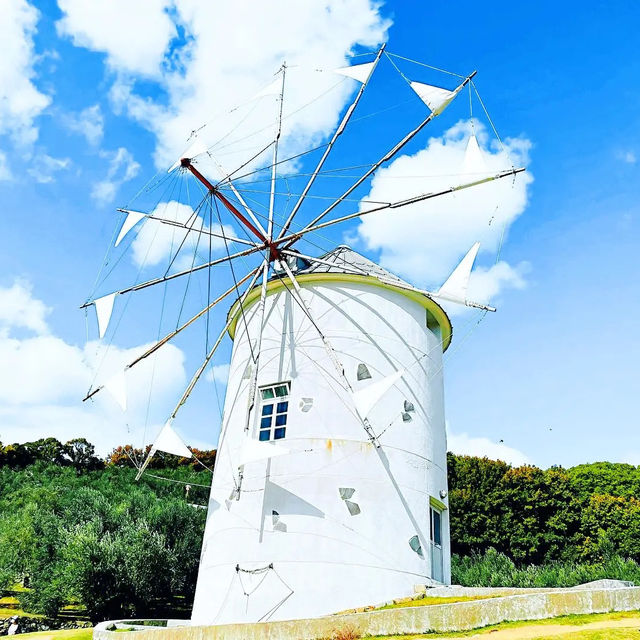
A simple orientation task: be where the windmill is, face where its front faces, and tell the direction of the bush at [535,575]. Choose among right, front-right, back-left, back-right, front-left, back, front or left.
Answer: back

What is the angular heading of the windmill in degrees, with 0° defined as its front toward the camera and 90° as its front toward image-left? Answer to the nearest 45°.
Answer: approximately 45°
